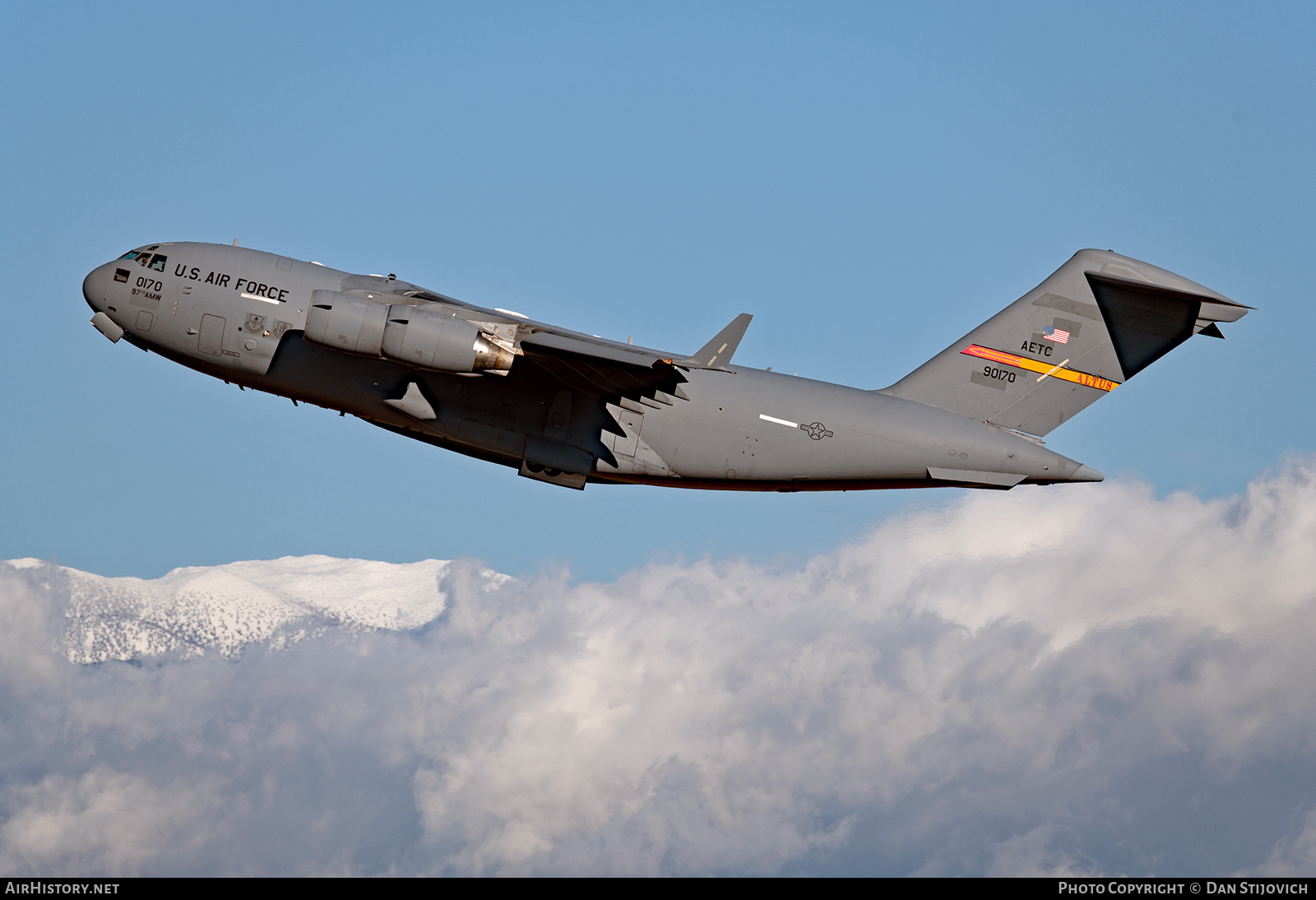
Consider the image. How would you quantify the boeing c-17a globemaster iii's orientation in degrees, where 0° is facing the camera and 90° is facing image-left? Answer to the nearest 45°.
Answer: approximately 90°
